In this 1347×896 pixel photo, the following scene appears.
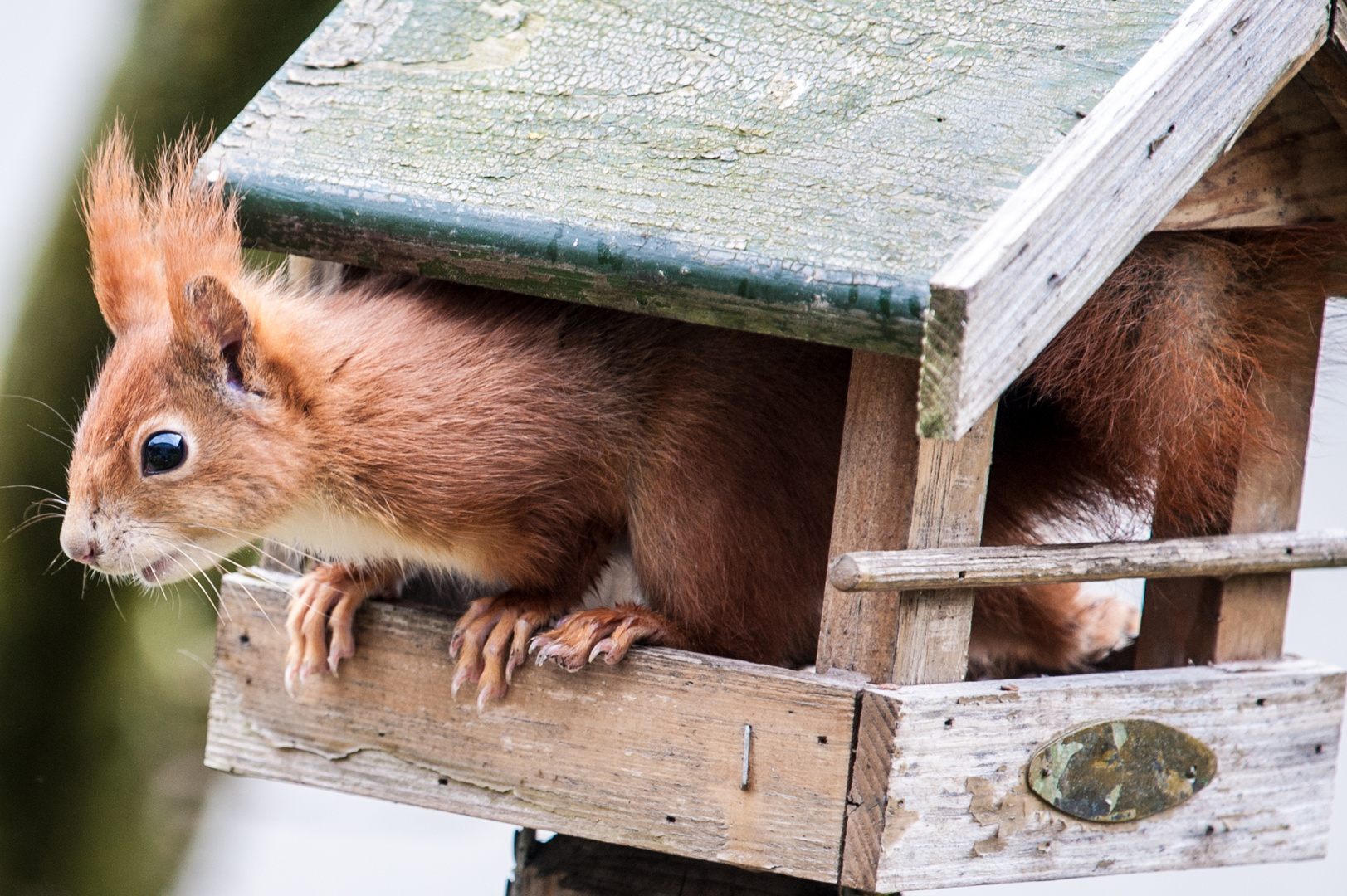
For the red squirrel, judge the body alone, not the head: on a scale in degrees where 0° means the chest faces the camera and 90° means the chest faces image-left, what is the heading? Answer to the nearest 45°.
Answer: approximately 90°
